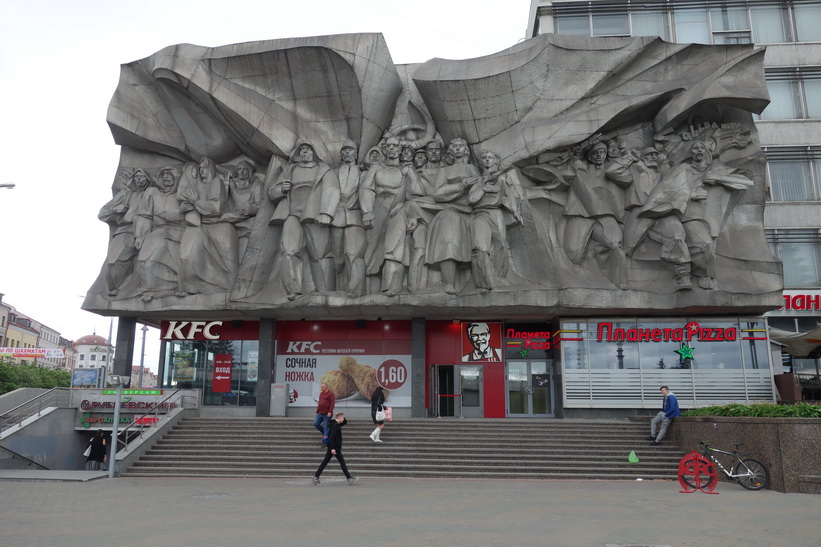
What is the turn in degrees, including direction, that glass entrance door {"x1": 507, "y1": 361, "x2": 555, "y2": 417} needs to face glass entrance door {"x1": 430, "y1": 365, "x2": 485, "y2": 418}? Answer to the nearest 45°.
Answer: approximately 90° to its right

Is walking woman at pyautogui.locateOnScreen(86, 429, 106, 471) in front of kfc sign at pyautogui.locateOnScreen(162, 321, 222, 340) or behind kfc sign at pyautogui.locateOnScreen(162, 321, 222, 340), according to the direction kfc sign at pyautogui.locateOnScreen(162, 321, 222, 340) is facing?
in front

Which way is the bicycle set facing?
to the viewer's left

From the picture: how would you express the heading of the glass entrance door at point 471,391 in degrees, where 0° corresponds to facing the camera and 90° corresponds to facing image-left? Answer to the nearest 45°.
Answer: approximately 0°

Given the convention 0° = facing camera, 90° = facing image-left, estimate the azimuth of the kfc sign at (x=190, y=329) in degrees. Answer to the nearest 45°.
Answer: approximately 0°

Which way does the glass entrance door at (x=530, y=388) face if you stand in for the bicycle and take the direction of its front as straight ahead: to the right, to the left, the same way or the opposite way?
to the left

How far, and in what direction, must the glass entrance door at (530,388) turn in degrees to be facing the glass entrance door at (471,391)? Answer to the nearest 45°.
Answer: approximately 90° to its right
